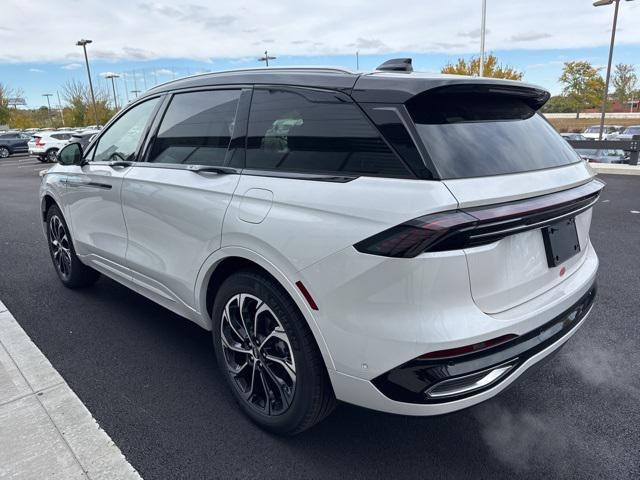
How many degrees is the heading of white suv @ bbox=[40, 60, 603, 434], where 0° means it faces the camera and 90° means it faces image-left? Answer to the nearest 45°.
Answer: approximately 135°
